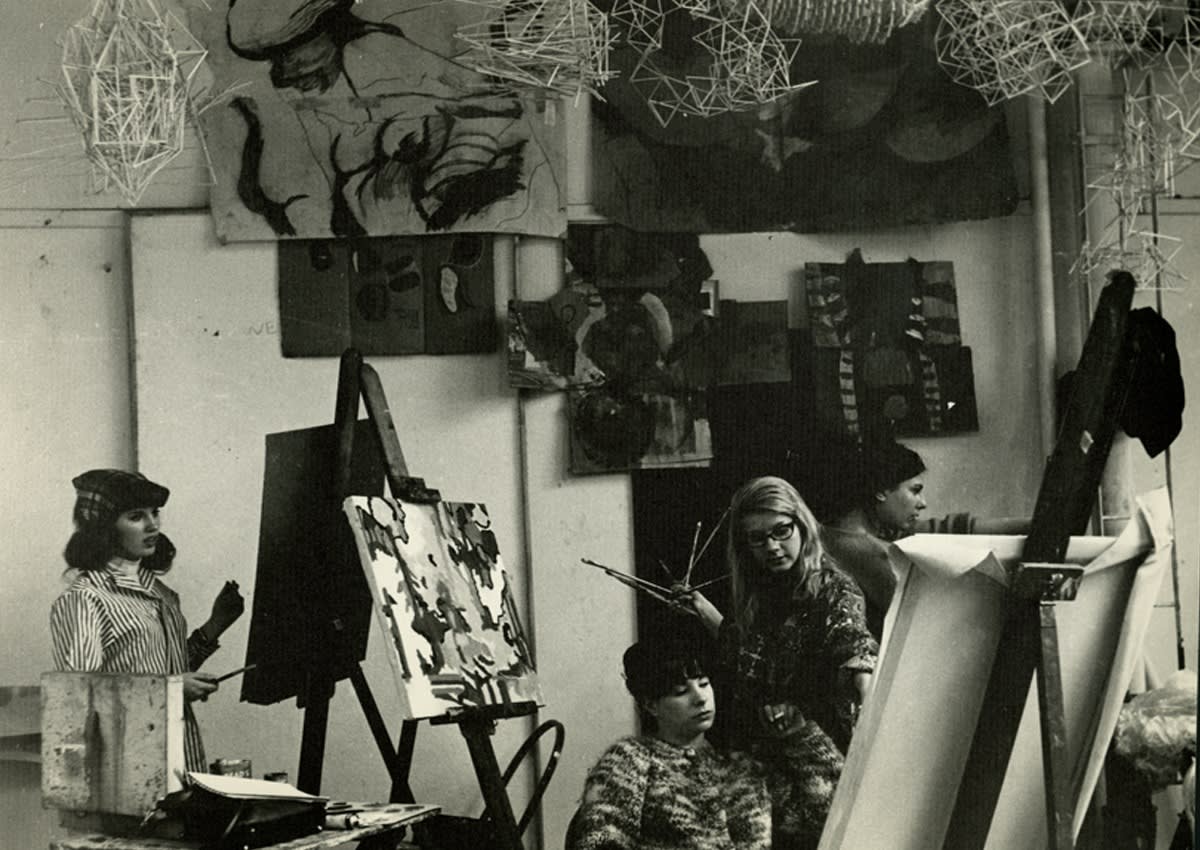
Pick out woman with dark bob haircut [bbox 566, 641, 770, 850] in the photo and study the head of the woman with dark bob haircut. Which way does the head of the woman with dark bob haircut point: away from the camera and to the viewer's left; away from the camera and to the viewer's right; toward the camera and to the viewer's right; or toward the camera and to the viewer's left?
toward the camera and to the viewer's right

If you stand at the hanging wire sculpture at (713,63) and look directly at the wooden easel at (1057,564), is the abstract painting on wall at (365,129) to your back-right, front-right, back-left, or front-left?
back-right

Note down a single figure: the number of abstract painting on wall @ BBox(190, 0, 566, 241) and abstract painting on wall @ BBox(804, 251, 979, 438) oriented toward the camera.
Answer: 2

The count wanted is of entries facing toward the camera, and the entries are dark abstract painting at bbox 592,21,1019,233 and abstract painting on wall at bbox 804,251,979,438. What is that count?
2

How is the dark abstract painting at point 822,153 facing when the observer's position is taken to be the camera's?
facing the viewer

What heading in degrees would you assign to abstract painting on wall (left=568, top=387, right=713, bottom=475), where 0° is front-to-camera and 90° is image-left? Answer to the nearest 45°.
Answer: approximately 0°

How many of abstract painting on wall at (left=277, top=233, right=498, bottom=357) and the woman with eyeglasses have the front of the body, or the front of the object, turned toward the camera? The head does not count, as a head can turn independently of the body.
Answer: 2

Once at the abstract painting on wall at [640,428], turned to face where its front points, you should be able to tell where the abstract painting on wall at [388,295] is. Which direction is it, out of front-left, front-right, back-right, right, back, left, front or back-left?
right

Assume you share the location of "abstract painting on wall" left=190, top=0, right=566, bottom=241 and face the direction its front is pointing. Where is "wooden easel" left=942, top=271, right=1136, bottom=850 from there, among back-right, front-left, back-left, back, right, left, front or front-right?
front-left
